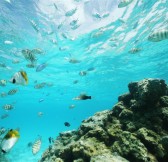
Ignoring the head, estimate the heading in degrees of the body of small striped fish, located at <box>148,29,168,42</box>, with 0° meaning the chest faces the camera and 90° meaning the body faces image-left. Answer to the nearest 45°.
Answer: approximately 90°
